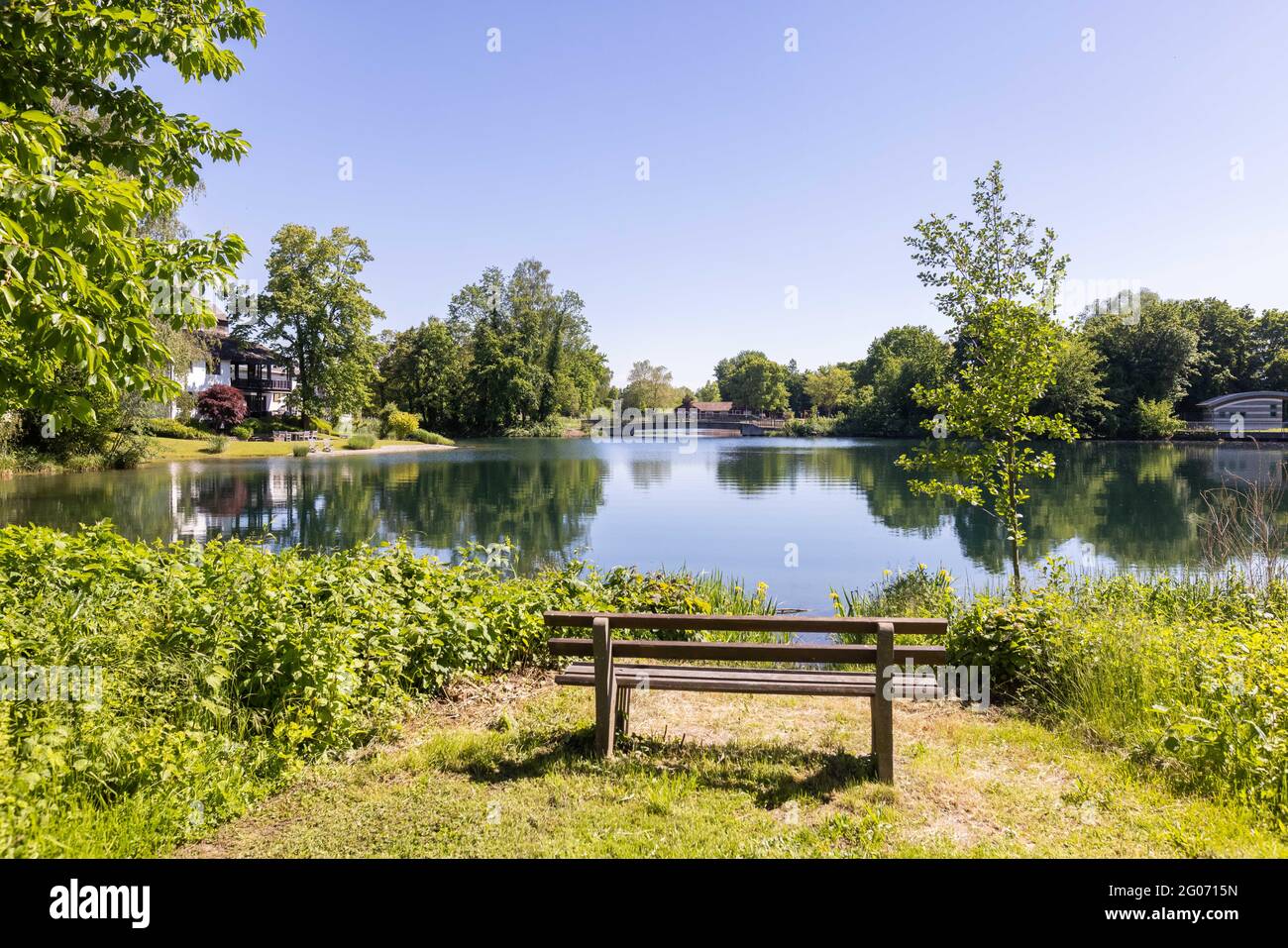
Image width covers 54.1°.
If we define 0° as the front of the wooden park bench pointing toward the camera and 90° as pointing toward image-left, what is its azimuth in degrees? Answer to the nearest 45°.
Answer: approximately 180°

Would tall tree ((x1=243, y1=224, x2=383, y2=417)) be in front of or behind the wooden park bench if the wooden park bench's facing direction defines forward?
in front

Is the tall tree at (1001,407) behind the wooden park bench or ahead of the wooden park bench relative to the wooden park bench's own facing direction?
ahead

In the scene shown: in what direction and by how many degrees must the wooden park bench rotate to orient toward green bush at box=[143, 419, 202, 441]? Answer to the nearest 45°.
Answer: approximately 45° to its left

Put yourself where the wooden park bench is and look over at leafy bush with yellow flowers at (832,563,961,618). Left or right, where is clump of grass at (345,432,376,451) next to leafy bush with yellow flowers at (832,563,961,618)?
left

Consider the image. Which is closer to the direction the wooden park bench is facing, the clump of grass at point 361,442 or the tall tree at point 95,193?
the clump of grass

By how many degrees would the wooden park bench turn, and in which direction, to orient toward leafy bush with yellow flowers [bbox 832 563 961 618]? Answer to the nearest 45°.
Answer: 0° — it already faces it

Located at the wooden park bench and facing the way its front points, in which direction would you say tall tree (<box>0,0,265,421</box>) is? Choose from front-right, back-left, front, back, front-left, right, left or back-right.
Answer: left
